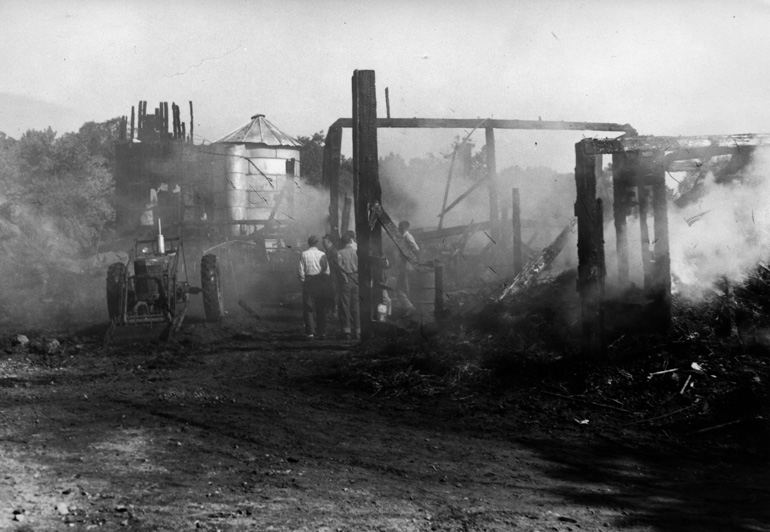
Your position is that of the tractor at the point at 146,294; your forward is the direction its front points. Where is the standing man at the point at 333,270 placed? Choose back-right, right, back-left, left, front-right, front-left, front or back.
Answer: left

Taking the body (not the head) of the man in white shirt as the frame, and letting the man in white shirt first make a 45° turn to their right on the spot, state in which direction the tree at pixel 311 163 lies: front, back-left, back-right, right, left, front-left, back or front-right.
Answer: front-left

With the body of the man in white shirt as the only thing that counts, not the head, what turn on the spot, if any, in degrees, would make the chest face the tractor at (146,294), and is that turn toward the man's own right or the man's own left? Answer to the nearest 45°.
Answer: approximately 90° to the man's own left

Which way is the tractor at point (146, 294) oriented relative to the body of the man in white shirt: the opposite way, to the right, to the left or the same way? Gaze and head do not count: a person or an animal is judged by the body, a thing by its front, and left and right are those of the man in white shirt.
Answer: the opposite way

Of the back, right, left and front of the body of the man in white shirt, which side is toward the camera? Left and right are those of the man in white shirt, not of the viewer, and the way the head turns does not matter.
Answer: back

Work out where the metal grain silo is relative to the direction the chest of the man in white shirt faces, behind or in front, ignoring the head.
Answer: in front

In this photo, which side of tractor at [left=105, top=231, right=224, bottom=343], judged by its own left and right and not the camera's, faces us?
front

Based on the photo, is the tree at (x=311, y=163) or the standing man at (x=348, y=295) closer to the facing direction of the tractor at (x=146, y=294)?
the standing man

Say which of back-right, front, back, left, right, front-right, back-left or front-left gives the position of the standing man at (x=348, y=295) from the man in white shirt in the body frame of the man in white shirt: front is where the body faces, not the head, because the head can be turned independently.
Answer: right
